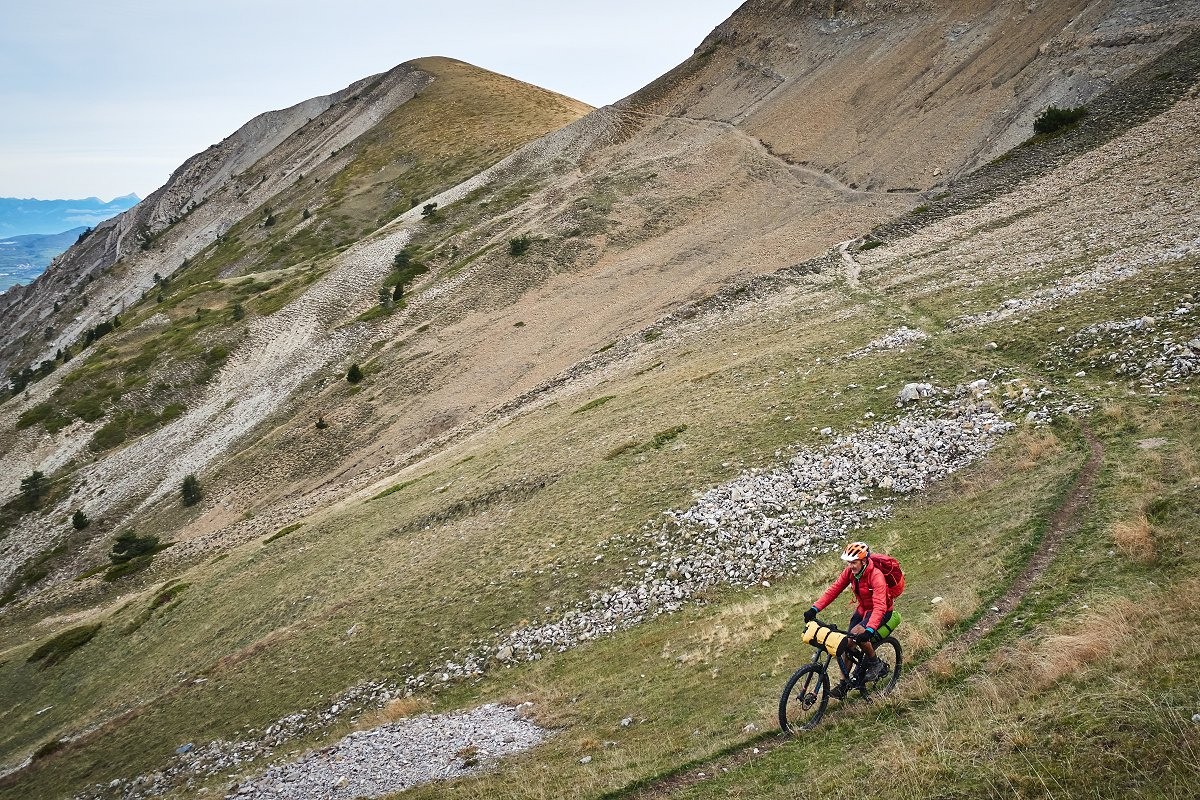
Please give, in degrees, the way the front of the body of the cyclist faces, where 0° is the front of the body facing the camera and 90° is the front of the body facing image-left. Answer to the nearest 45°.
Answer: approximately 45°

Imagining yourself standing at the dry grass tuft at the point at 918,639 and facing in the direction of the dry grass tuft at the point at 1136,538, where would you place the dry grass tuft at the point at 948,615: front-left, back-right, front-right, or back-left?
front-left

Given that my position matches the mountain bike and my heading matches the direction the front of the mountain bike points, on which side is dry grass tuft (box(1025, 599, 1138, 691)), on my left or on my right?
on my left

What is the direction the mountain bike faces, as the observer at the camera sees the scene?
facing the viewer and to the left of the viewer

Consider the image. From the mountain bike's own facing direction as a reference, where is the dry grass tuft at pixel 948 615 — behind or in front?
behind

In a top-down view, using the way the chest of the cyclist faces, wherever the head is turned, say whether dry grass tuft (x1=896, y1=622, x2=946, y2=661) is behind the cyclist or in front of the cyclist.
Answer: behind

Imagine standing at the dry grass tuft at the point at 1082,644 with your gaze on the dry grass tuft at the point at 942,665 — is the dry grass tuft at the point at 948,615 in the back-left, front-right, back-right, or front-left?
front-right

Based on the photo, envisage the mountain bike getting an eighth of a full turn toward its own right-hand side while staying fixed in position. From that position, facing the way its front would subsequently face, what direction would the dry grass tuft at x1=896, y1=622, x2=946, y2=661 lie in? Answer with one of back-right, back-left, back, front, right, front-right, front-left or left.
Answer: back-right

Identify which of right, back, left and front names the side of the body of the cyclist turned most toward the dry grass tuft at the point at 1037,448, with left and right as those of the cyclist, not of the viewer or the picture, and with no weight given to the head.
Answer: back

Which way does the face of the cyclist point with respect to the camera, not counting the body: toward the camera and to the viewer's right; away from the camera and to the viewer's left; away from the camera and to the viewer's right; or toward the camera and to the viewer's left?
toward the camera and to the viewer's left

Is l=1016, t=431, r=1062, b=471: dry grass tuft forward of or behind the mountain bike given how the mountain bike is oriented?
behind
